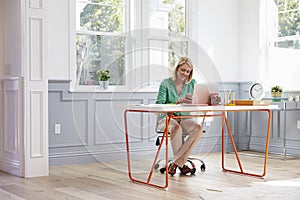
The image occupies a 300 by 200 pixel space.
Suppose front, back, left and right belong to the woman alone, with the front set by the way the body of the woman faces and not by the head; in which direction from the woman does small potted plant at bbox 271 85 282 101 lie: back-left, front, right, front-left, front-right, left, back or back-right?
back-left

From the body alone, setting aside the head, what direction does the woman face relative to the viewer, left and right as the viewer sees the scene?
facing the viewer

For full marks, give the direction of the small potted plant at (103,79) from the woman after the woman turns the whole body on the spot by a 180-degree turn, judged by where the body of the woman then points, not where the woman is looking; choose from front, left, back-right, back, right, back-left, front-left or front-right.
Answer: front-left

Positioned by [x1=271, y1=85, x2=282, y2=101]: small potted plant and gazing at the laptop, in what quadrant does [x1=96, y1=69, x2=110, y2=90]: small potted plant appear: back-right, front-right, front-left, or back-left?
front-right
